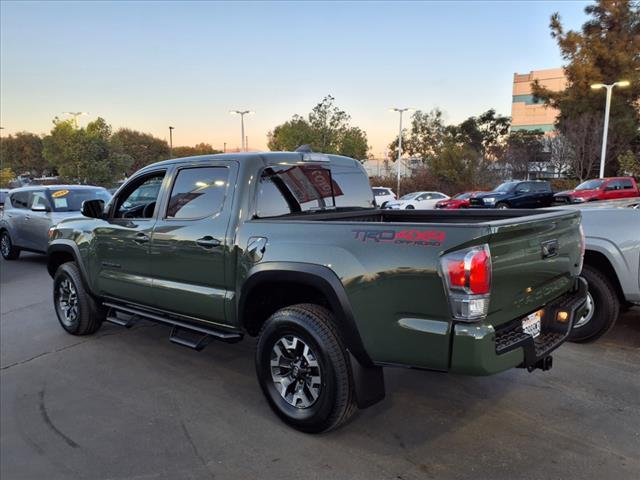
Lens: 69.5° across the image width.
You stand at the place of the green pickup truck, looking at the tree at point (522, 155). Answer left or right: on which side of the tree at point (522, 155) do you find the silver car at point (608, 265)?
right

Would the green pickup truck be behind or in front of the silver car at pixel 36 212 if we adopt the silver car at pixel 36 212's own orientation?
in front

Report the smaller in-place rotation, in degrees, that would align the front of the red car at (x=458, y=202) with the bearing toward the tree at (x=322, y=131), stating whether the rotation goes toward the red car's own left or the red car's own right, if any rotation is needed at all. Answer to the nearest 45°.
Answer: approximately 90° to the red car's own right

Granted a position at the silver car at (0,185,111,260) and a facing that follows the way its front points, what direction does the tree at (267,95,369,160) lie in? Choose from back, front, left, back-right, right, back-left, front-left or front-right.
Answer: left

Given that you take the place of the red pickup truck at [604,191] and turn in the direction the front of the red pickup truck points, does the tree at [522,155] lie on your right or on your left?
on your right

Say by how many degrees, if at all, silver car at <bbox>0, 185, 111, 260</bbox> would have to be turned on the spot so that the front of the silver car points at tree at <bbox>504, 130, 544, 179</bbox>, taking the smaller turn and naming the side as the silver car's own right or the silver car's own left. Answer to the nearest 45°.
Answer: approximately 90° to the silver car's own left

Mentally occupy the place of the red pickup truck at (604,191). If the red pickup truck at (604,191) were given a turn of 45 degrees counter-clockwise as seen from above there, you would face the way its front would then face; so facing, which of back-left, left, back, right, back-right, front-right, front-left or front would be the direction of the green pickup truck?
front

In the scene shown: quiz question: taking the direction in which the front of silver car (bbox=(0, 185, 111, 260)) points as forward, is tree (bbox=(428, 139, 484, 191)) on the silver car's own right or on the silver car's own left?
on the silver car's own left

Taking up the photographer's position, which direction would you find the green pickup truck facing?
facing away from the viewer and to the left of the viewer

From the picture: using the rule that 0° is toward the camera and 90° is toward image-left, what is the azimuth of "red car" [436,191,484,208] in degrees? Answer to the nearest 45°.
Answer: approximately 45°

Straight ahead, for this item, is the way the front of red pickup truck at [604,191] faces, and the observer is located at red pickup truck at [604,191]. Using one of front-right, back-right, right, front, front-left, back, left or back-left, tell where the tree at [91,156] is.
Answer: front-right

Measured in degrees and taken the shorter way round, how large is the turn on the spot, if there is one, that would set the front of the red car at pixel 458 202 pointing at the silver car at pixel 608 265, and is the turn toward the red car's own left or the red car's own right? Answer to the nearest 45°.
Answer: approximately 45° to the red car's own left

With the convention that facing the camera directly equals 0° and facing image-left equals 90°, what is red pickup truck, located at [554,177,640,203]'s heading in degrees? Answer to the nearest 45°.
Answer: approximately 45°
